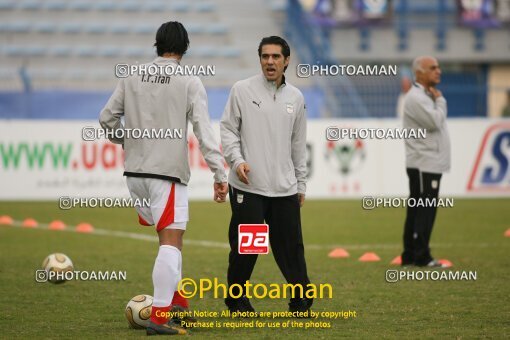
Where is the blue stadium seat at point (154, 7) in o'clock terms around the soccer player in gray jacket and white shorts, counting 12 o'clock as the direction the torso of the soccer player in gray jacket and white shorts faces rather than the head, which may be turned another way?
The blue stadium seat is roughly at 12 o'clock from the soccer player in gray jacket and white shorts.

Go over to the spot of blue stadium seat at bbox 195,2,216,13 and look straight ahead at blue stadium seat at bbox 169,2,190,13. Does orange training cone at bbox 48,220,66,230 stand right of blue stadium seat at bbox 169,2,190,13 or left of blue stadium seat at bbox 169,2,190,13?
left

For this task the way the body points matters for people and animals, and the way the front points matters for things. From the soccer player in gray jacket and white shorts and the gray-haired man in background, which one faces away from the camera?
the soccer player in gray jacket and white shorts

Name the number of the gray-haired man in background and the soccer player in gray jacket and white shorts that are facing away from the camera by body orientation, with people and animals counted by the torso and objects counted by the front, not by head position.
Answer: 1

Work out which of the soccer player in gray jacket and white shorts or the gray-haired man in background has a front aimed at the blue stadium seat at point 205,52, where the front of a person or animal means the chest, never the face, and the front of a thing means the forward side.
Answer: the soccer player in gray jacket and white shorts

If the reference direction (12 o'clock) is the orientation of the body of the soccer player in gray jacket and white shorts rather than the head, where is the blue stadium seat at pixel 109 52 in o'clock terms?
The blue stadium seat is roughly at 12 o'clock from the soccer player in gray jacket and white shorts.

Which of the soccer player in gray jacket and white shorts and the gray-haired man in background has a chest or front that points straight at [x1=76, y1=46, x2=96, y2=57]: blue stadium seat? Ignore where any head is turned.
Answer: the soccer player in gray jacket and white shorts

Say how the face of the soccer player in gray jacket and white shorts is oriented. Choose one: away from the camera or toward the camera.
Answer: away from the camera

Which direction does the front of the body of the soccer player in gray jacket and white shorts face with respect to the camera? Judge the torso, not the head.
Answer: away from the camera
